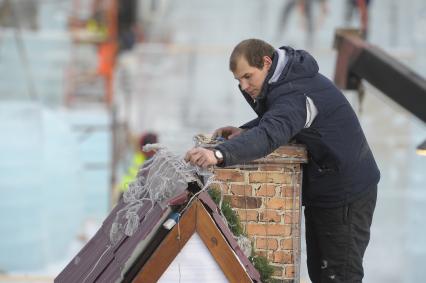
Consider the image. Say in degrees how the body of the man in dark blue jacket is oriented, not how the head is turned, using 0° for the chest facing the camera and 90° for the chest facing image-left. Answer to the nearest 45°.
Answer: approximately 90°

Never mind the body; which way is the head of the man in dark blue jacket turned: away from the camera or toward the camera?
toward the camera
